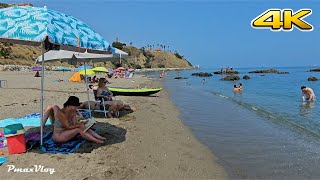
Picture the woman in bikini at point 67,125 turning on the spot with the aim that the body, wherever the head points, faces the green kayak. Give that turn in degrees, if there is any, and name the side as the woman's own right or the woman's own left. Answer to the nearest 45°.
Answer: approximately 90° to the woman's own left

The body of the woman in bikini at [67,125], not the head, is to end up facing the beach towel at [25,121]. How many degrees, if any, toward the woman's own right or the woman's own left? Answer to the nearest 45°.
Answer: approximately 135° to the woman's own left

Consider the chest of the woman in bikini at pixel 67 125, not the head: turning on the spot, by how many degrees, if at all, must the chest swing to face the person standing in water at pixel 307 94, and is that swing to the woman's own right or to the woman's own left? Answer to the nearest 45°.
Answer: approximately 45° to the woman's own left

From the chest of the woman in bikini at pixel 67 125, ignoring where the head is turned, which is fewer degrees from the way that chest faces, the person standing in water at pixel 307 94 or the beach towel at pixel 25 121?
the person standing in water

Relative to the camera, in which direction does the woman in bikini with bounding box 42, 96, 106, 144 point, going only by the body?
to the viewer's right
